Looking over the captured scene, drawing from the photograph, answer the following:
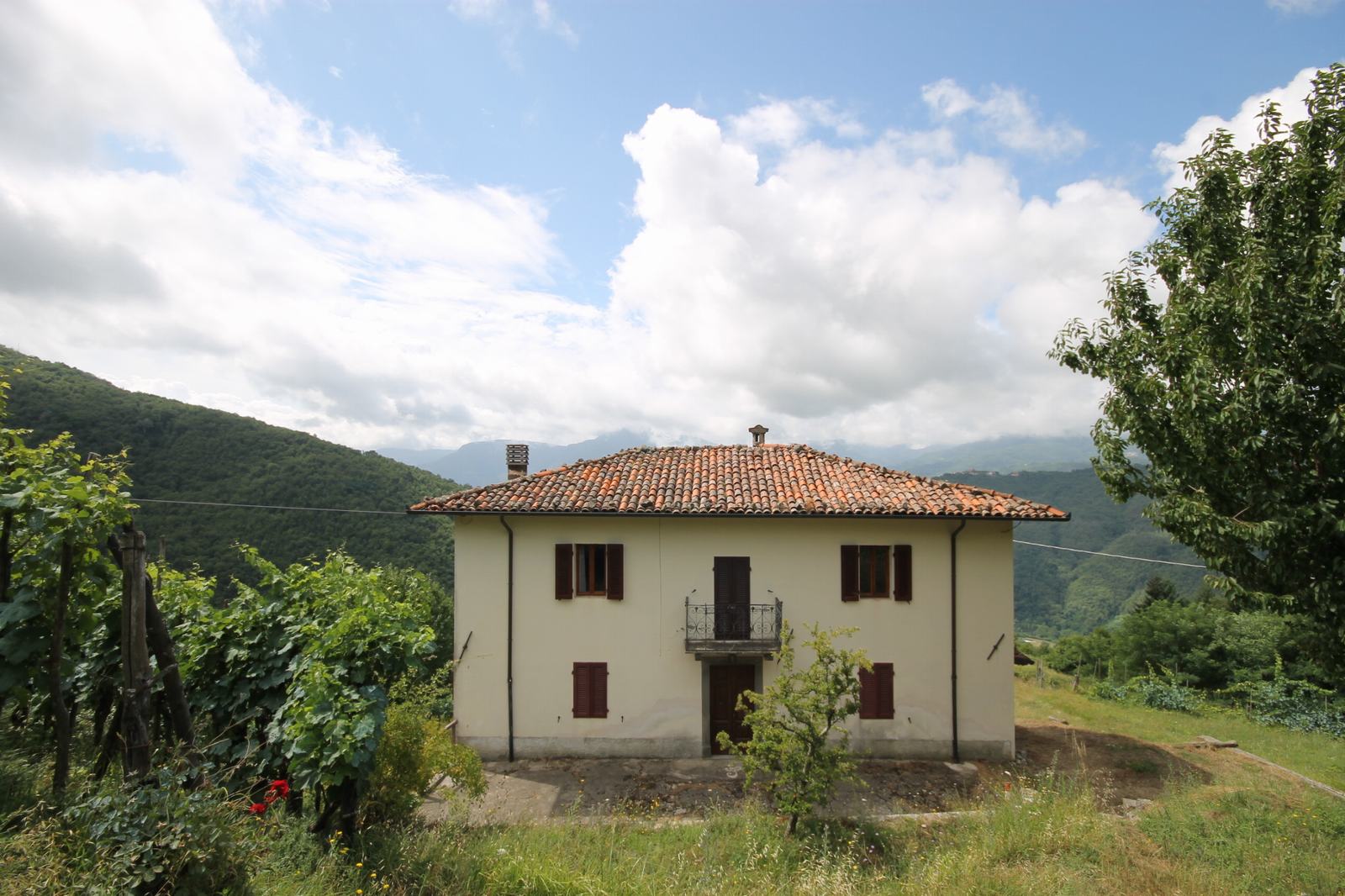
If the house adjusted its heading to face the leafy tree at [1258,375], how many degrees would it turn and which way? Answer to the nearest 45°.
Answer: approximately 45° to its left

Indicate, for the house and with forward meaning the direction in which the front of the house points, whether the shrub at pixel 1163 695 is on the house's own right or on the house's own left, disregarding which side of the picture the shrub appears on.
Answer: on the house's own left

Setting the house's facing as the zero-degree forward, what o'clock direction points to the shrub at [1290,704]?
The shrub is roughly at 8 o'clock from the house.

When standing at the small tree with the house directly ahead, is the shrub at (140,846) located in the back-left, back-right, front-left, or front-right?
back-left

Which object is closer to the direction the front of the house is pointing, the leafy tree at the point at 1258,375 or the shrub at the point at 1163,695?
the leafy tree

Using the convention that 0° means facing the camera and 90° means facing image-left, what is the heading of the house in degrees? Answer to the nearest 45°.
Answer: approximately 0°

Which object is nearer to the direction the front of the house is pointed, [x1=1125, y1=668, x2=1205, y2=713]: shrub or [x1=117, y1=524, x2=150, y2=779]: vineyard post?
the vineyard post
